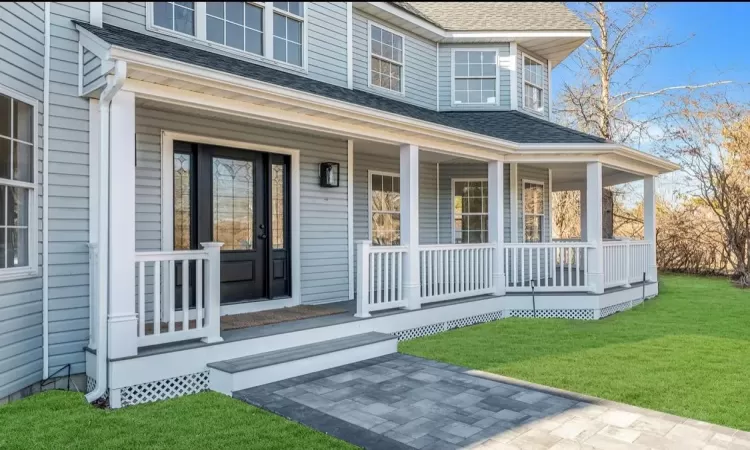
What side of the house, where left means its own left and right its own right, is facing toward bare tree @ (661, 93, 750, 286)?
left

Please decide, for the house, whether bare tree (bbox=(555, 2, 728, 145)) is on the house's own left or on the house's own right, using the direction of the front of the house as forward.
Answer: on the house's own left

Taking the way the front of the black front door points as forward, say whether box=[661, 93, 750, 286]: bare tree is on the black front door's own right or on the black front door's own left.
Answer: on the black front door's own left
